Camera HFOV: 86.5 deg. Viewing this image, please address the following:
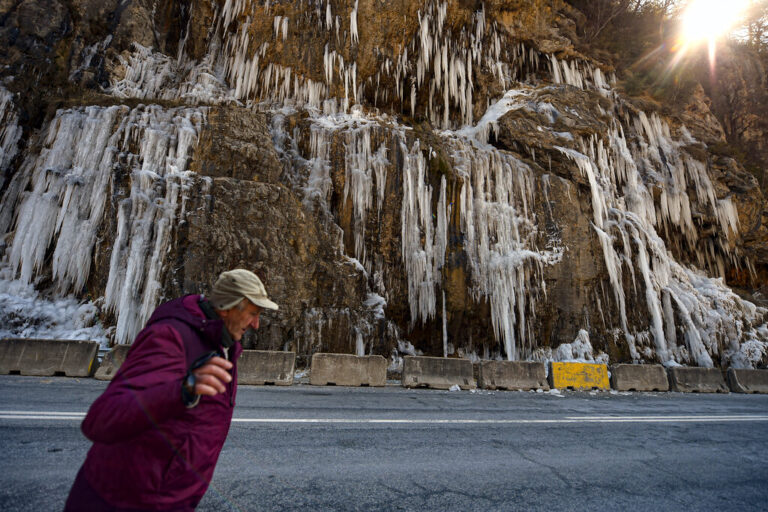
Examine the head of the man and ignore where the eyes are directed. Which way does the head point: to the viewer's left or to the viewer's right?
to the viewer's right

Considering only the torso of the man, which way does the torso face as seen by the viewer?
to the viewer's right

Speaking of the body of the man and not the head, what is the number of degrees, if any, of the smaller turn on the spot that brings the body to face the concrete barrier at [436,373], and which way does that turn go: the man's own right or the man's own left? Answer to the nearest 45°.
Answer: approximately 45° to the man's own left

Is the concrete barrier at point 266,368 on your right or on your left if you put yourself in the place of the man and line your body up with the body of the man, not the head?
on your left

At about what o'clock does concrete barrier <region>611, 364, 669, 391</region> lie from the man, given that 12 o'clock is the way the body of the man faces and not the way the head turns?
The concrete barrier is roughly at 11 o'clock from the man.

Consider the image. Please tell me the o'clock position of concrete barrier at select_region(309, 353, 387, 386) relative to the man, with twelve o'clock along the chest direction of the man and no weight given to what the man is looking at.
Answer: The concrete barrier is roughly at 10 o'clock from the man.

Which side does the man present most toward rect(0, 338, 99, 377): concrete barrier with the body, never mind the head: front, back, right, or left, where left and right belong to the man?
left

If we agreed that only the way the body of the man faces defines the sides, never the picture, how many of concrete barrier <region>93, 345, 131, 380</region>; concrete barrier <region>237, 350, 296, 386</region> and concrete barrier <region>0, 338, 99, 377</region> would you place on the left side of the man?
3

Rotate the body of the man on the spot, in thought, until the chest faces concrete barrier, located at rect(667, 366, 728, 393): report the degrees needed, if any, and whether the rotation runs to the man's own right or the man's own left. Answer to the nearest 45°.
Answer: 0° — they already face it

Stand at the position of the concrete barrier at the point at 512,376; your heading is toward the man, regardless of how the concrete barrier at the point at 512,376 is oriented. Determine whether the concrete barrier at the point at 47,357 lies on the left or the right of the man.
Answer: right
